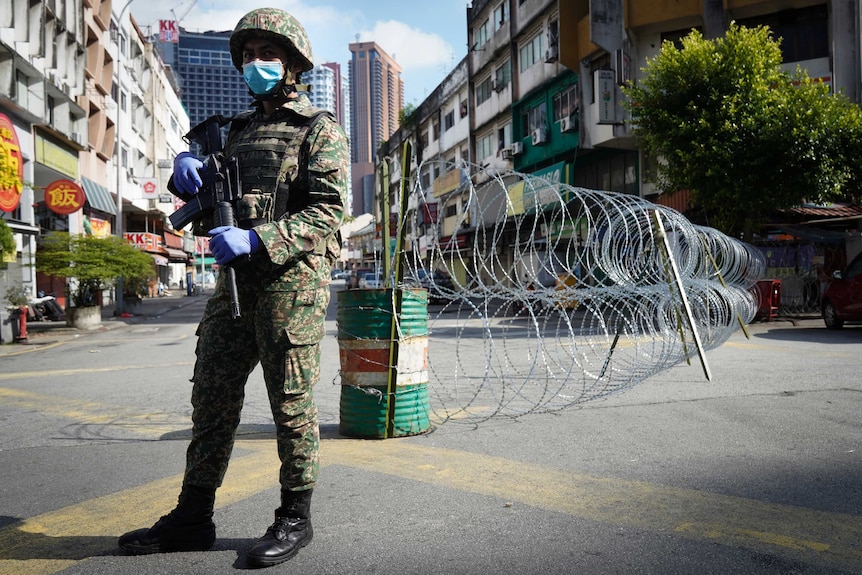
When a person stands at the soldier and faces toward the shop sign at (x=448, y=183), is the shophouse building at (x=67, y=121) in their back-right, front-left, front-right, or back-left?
front-left

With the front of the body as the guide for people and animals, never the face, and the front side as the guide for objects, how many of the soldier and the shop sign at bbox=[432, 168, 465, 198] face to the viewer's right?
0

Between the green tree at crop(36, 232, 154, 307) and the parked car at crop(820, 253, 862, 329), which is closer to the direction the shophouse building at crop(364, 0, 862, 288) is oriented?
the green tree

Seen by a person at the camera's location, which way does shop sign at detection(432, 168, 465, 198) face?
facing the viewer and to the left of the viewer

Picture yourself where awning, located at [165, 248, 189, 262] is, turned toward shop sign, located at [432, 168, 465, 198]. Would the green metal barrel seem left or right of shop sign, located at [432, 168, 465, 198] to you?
right

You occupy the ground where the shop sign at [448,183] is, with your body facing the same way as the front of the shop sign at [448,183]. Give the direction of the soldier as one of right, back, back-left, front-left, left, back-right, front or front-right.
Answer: front-left

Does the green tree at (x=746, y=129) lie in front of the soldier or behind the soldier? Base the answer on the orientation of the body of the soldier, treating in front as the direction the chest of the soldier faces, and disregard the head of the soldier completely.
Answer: behind

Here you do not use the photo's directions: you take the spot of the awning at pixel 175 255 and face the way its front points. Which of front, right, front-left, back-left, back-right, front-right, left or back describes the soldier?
front-right

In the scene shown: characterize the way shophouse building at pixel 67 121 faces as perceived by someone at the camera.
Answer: facing the viewer and to the right of the viewer

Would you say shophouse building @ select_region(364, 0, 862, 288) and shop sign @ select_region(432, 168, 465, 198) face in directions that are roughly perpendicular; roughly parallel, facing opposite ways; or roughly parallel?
roughly parallel

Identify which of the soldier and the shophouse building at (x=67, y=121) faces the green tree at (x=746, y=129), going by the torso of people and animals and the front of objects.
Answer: the shophouse building

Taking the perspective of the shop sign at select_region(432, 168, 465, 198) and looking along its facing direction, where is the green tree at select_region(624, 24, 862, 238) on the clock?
The green tree is roughly at 10 o'clock from the shop sign.

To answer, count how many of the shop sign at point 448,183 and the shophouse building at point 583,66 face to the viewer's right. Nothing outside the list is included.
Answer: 0
